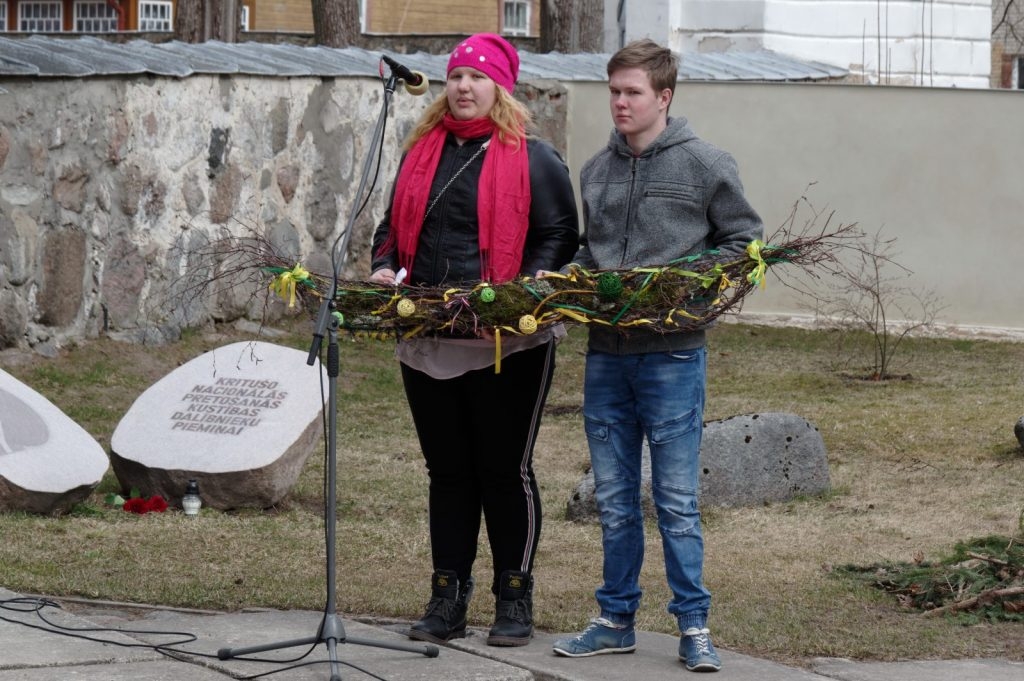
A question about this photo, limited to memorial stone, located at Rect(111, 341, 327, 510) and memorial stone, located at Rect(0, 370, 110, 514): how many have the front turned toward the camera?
2

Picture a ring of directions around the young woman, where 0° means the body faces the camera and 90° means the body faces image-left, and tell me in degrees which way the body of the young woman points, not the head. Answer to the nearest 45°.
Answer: approximately 45°

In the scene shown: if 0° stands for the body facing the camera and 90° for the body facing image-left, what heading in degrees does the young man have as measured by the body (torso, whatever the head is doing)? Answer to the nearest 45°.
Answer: approximately 45°

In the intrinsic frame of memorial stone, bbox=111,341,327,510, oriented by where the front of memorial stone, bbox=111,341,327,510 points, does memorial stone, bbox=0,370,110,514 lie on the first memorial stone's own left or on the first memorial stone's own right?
on the first memorial stone's own right

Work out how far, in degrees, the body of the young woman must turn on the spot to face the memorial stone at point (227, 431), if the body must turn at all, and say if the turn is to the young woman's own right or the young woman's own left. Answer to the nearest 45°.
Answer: approximately 90° to the young woman's own right

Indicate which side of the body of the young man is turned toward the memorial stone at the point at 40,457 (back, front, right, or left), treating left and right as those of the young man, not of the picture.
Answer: right
